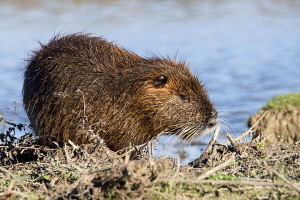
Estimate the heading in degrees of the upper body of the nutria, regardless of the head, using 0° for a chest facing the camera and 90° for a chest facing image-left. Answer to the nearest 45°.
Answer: approximately 270°

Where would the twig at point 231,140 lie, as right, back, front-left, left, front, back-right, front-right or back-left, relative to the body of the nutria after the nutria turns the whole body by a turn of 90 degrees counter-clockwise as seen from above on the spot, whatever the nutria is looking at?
right
